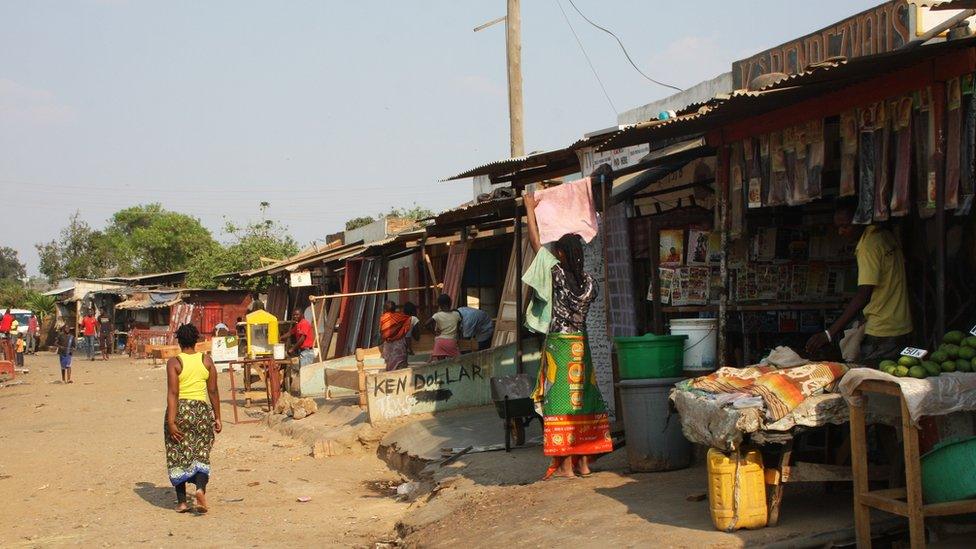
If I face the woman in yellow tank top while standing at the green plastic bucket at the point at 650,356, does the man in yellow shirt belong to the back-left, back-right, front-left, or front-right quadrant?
back-left

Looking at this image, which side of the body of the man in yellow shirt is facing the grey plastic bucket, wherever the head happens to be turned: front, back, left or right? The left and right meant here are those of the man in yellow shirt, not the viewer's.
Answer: front

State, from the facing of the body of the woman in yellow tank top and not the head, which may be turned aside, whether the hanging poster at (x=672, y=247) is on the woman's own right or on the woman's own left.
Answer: on the woman's own right

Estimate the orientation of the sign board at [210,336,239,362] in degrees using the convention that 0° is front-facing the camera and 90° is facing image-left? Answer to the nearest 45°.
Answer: approximately 0°

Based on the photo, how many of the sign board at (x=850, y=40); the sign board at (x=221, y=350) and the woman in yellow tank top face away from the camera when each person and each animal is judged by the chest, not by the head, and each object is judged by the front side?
1

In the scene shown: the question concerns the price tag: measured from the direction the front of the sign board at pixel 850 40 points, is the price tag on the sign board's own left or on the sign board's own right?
on the sign board's own left

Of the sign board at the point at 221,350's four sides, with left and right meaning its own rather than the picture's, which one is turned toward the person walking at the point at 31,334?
back

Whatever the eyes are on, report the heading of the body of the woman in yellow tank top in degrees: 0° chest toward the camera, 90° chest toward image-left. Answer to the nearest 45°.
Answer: approximately 180°

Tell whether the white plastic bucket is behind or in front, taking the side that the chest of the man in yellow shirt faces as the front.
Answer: in front

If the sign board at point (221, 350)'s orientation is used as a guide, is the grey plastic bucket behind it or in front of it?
in front

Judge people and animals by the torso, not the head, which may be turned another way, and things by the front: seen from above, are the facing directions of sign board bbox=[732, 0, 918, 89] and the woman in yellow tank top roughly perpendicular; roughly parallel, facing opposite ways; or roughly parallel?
roughly perpendicular

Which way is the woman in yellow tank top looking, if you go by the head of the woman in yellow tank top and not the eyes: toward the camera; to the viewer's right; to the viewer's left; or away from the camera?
away from the camera

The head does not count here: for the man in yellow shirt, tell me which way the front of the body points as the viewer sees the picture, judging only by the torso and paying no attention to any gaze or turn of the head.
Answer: to the viewer's left

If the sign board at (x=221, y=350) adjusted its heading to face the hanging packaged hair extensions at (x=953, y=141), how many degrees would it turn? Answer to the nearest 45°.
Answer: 0° — it already faces it

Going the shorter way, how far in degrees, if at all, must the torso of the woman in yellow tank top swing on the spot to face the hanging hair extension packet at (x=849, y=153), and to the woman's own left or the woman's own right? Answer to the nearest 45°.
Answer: approximately 135° to the woman's own right
